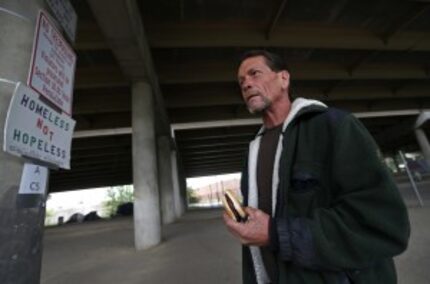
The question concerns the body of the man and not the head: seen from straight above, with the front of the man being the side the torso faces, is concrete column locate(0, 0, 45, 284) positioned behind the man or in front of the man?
in front

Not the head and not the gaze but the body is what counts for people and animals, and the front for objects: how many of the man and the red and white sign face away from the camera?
0

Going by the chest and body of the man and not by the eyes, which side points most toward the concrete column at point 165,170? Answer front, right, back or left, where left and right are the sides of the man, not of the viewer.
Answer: right

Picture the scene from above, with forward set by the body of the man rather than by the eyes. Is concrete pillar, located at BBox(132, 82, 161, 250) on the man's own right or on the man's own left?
on the man's own right

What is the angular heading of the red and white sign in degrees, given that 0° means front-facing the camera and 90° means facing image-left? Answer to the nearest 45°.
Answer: approximately 315°

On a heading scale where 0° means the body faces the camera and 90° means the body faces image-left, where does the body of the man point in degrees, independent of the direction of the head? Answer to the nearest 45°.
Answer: approximately 45°

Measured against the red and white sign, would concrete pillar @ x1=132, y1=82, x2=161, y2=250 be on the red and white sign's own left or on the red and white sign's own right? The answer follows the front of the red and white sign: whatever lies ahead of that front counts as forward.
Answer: on the red and white sign's own left

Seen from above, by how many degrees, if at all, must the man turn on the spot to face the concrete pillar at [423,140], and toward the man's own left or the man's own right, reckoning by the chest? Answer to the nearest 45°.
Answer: approximately 135° to the man's own right
